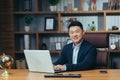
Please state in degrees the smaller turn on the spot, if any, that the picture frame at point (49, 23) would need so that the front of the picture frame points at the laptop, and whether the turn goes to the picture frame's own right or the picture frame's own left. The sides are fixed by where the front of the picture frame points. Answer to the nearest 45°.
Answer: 0° — it already faces it

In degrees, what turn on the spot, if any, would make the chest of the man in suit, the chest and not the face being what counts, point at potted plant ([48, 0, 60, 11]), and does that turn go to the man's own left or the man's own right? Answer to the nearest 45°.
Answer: approximately 135° to the man's own right

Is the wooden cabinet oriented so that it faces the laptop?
yes

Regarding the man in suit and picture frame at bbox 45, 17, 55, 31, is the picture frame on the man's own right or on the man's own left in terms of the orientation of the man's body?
on the man's own right

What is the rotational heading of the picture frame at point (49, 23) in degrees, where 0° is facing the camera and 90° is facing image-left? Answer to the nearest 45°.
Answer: approximately 0°
